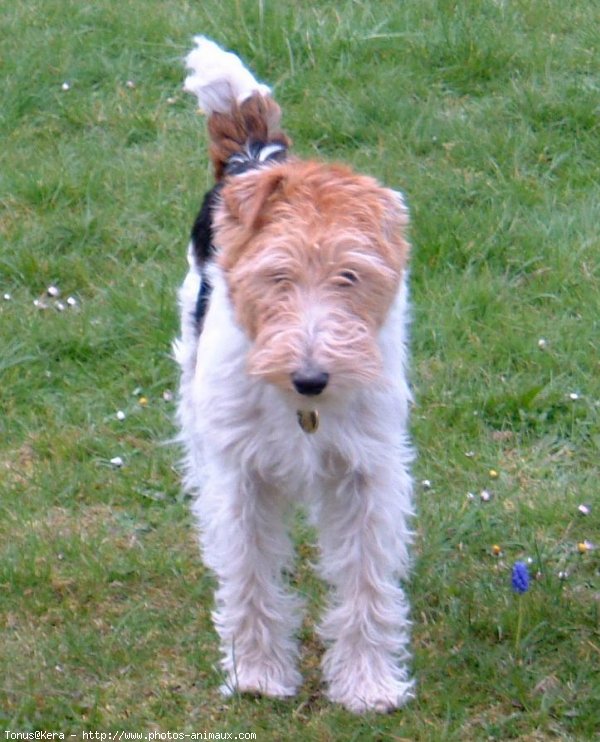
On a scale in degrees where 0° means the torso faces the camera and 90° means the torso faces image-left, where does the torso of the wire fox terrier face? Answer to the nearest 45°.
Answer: approximately 0°
